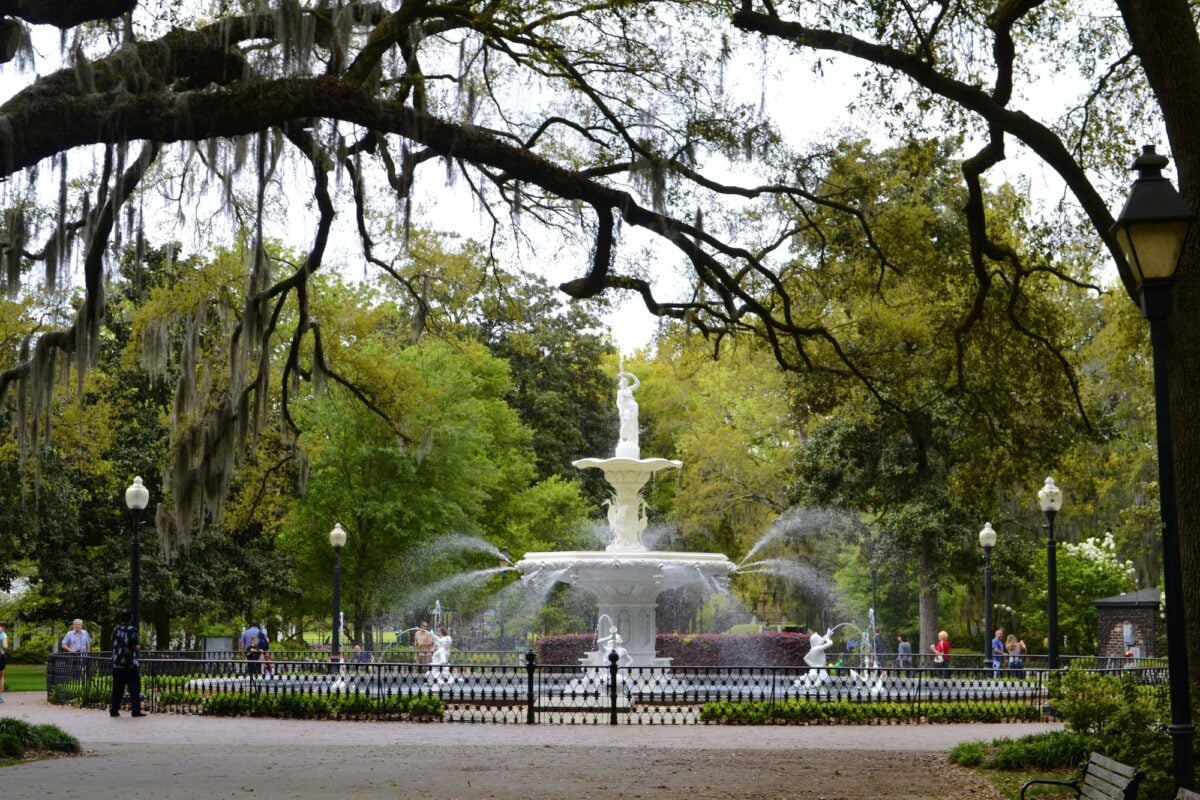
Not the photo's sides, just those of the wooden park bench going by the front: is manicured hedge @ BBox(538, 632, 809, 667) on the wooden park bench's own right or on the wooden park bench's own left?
on the wooden park bench's own right

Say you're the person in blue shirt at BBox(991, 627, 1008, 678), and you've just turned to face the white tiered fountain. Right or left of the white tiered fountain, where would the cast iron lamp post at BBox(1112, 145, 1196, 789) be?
left

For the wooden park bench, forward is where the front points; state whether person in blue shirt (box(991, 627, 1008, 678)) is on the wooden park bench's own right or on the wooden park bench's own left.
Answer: on the wooden park bench's own right

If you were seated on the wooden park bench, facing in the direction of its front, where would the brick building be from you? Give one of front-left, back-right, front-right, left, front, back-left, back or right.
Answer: back-right
